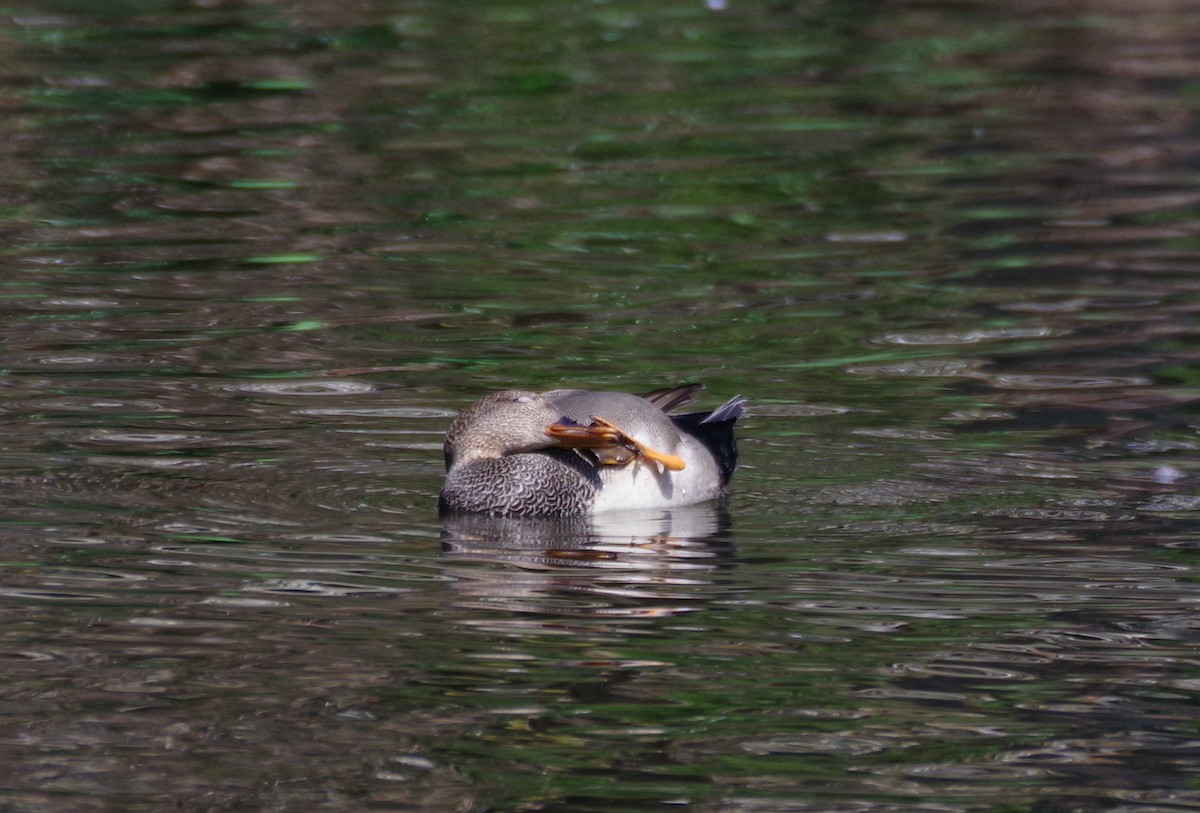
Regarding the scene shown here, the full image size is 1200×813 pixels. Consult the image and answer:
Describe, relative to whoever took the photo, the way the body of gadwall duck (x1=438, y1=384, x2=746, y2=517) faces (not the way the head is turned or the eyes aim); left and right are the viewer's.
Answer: facing to the left of the viewer
